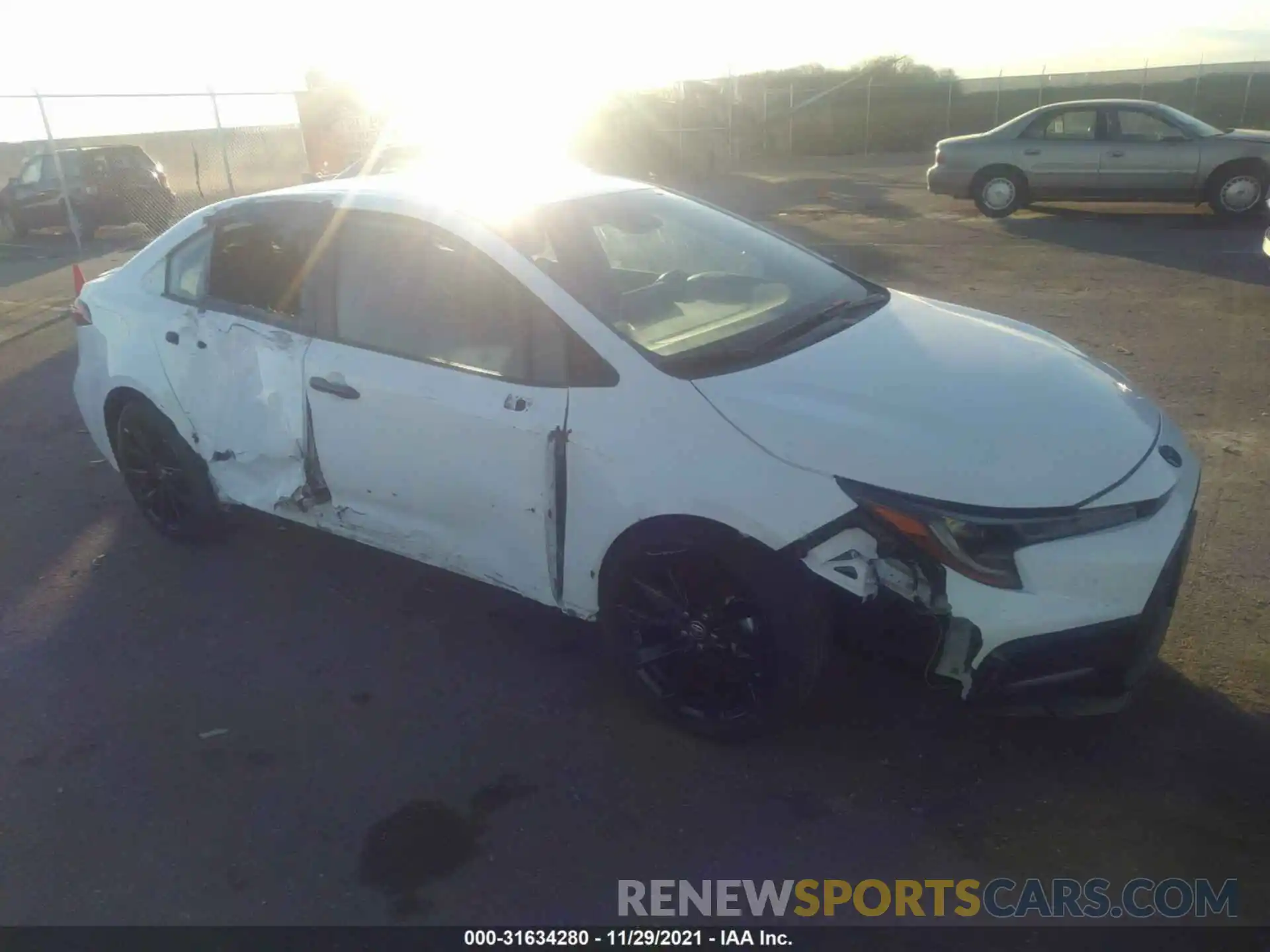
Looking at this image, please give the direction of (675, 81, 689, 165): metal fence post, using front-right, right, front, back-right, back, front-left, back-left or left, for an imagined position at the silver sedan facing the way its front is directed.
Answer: back-left

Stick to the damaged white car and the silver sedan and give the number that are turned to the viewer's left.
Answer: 0

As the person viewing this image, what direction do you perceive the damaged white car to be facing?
facing the viewer and to the right of the viewer

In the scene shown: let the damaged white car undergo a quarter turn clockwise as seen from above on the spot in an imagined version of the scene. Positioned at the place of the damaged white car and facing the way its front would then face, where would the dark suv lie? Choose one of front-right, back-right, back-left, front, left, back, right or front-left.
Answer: right

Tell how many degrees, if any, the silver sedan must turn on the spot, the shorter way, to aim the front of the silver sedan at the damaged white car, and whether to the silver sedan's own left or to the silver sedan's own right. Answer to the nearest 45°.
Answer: approximately 90° to the silver sedan's own right

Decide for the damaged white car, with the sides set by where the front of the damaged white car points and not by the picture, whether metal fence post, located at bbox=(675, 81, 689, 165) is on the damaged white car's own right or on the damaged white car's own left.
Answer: on the damaged white car's own left

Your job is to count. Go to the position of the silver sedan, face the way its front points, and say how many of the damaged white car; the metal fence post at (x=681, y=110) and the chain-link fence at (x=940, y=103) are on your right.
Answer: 1

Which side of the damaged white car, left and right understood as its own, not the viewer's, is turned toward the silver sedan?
left

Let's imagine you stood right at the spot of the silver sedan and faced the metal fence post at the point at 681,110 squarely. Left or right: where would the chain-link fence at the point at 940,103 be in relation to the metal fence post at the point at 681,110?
right

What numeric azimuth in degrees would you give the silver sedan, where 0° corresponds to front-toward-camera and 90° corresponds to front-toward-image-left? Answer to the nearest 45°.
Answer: approximately 270°
